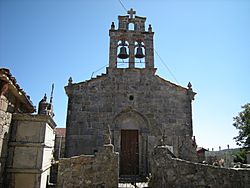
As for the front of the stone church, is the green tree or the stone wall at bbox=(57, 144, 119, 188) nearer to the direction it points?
the stone wall

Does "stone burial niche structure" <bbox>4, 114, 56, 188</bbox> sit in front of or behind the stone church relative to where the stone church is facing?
in front

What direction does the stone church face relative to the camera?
toward the camera

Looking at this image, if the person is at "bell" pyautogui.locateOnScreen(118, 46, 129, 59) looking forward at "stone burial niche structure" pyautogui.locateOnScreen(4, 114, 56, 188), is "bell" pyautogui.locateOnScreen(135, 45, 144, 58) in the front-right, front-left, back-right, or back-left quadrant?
back-left
